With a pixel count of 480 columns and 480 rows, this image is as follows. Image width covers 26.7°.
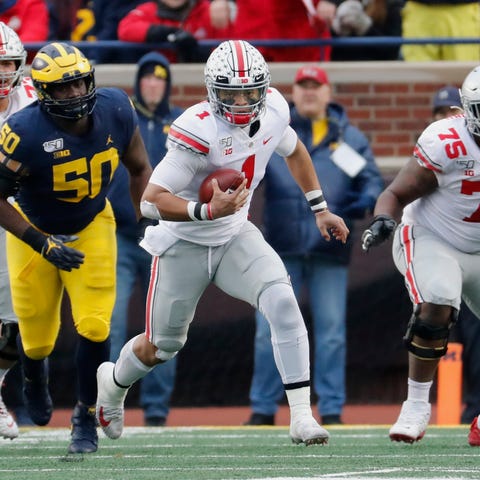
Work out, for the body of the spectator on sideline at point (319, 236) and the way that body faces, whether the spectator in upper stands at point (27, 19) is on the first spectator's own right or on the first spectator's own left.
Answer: on the first spectator's own right

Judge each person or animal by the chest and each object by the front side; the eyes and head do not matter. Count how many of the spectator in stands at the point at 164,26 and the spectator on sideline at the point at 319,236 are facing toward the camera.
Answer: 2

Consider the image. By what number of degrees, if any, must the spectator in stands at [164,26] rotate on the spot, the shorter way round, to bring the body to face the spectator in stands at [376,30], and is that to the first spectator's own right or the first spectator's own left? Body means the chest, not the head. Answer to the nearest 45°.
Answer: approximately 90° to the first spectator's own left

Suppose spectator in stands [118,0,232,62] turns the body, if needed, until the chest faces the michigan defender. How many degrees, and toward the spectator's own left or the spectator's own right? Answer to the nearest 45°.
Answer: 0° — they already face them

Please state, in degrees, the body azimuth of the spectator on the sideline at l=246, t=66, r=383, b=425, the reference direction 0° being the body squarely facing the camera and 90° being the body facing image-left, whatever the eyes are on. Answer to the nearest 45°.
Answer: approximately 0°

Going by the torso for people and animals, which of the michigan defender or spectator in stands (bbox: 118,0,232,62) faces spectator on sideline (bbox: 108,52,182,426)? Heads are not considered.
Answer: spectator in stands (bbox: 118,0,232,62)

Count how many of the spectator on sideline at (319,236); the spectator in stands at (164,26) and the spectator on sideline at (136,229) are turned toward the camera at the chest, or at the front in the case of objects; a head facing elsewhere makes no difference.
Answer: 3
